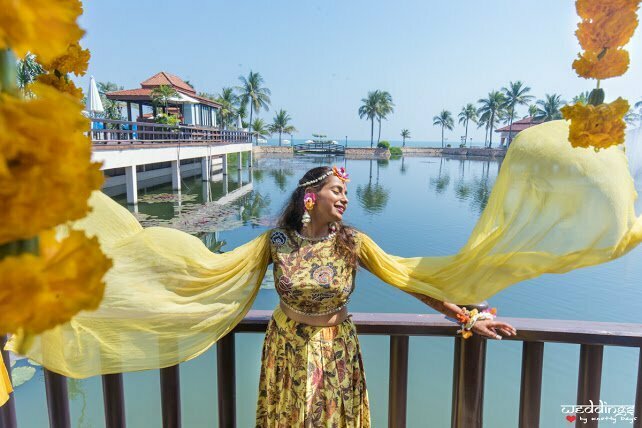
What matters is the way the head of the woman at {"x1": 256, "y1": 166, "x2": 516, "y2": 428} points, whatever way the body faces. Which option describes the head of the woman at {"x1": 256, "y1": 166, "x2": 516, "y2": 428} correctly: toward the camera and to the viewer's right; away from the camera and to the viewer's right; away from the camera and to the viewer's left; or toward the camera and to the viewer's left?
toward the camera and to the viewer's right

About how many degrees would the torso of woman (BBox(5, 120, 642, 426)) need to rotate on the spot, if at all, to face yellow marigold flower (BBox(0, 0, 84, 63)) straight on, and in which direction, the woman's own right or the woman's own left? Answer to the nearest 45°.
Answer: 0° — they already face it

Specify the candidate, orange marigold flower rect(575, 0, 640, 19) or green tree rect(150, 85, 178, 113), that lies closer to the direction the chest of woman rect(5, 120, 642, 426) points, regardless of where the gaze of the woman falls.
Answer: the orange marigold flower

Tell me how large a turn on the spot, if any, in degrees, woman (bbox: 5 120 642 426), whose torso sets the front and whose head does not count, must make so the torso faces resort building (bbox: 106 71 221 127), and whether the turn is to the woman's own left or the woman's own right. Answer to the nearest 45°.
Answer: approximately 180°

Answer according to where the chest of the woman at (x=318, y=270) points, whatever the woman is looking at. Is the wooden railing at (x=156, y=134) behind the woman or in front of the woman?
behind

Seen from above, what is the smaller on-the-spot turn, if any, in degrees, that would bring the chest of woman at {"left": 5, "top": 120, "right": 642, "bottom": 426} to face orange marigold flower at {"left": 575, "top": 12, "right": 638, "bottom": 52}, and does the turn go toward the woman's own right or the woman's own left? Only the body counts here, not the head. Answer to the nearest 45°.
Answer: approximately 45° to the woman's own left

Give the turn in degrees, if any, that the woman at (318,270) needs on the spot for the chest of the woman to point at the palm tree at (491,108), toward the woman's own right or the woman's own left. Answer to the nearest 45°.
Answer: approximately 180°

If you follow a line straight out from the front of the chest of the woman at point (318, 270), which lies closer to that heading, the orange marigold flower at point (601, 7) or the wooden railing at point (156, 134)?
the orange marigold flower

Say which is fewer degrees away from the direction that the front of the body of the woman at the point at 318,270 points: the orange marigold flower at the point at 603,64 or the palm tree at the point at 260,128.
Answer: the orange marigold flower

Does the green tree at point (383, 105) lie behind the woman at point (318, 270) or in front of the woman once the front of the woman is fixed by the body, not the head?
behind

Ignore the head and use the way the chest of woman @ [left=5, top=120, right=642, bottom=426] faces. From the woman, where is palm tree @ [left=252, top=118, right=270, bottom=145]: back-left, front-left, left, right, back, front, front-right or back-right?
back

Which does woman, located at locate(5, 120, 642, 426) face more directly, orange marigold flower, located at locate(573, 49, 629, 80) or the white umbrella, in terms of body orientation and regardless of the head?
the orange marigold flower

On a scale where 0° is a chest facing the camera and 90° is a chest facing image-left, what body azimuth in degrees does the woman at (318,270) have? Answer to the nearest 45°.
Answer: approximately 0°
